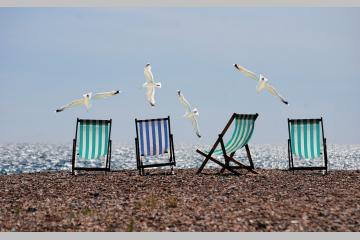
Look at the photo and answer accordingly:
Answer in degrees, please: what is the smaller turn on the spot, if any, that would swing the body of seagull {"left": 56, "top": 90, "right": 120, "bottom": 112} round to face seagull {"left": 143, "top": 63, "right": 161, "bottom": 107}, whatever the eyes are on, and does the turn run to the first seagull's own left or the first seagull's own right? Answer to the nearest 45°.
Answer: approximately 45° to the first seagull's own left

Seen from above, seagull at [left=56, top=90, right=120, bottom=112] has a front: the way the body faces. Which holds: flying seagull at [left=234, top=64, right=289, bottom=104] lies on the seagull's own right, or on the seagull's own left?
on the seagull's own left
